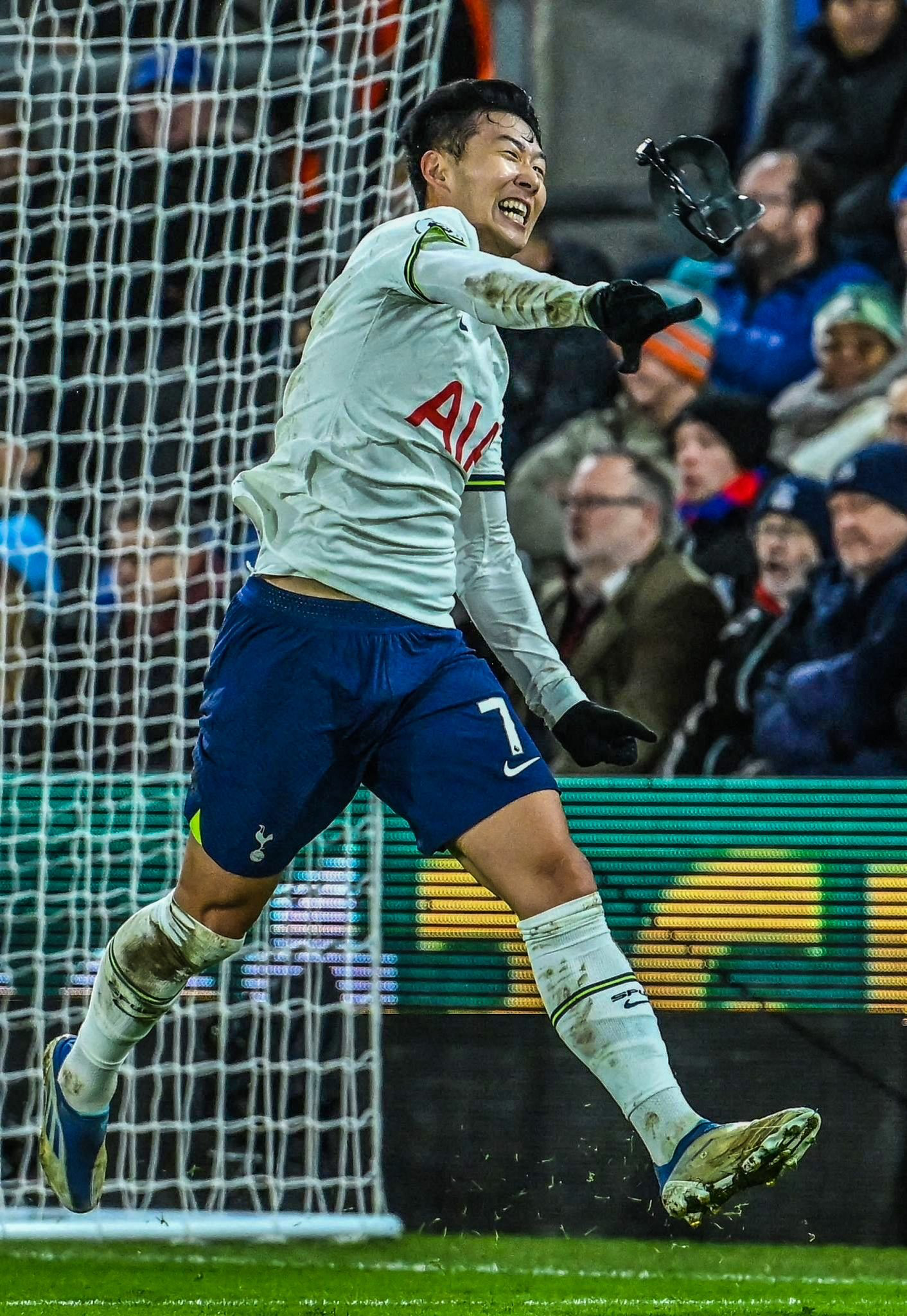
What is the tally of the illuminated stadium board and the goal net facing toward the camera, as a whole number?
1

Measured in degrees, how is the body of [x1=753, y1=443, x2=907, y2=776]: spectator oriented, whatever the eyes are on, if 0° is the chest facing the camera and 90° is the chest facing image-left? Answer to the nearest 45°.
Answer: approximately 45°

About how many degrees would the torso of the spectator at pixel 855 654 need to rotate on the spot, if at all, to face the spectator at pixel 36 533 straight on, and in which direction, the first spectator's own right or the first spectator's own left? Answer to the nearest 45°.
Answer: approximately 45° to the first spectator's own right

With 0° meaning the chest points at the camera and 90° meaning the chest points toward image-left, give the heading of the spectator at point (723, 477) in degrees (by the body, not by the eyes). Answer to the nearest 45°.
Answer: approximately 45°

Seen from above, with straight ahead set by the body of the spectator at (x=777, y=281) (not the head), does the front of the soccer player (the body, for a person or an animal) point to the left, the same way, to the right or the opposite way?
to the left
